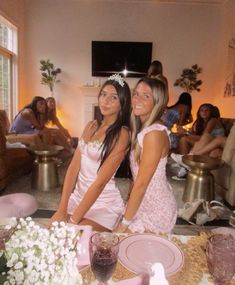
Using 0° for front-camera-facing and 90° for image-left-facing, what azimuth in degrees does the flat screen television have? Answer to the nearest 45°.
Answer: approximately 0°

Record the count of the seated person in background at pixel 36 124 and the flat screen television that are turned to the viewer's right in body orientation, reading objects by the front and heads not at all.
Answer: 1

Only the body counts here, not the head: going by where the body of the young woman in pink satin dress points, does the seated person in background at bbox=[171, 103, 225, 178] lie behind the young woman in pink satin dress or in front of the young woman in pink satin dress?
behind

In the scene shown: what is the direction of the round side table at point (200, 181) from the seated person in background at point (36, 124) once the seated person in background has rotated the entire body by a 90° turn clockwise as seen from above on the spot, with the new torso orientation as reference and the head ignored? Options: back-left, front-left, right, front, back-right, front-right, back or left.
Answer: front-left

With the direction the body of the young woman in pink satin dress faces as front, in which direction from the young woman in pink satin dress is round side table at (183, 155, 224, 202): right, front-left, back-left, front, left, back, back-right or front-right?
back

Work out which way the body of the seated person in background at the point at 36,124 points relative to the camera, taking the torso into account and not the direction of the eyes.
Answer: to the viewer's right

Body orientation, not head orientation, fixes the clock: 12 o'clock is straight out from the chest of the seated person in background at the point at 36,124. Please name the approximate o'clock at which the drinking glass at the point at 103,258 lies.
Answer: The drinking glass is roughly at 3 o'clock from the seated person in background.

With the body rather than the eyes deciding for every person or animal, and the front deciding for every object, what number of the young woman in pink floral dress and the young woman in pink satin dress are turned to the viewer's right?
0

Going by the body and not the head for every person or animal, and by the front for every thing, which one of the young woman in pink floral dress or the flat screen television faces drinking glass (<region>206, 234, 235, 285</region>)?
the flat screen television

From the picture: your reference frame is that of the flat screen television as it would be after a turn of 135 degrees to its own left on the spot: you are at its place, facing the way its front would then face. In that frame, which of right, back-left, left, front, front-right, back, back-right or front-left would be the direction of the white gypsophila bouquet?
back-right

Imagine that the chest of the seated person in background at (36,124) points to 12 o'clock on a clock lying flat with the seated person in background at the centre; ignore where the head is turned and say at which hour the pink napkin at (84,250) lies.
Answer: The pink napkin is roughly at 3 o'clock from the seated person in background.

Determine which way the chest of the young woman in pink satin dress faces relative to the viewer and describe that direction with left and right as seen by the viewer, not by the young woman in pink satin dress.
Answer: facing the viewer and to the left of the viewer
